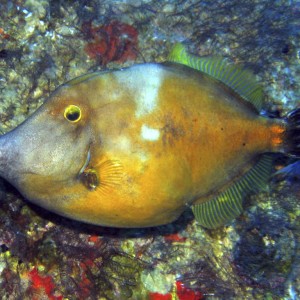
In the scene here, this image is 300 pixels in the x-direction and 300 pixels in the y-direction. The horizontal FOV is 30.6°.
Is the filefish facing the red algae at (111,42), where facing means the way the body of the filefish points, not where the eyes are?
no

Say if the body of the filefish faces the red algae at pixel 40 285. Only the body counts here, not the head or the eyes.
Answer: no

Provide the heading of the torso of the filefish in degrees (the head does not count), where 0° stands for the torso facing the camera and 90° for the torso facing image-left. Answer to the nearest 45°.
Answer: approximately 90°
